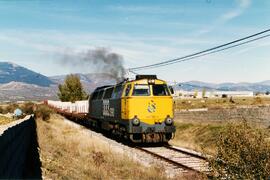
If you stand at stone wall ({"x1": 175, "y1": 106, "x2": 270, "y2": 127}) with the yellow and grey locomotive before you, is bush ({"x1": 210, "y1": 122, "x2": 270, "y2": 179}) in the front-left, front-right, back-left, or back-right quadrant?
front-left

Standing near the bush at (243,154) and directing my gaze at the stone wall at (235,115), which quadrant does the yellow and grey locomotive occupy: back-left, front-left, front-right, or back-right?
front-left

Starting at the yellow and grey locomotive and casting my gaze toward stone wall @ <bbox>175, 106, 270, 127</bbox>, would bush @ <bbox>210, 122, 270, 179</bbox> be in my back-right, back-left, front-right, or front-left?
back-right

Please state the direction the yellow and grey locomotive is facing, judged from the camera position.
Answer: facing the viewer and to the right of the viewer

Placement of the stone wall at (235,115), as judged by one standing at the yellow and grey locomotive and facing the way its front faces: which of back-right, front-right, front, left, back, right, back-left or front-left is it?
left

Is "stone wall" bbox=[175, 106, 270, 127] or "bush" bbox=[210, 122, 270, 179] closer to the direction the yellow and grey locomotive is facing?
the bush

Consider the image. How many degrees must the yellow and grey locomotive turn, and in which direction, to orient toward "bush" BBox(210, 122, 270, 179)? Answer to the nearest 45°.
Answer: approximately 45° to its right
